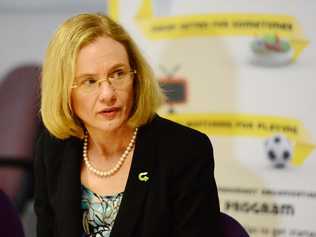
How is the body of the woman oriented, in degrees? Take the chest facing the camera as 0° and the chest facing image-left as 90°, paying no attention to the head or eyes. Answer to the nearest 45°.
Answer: approximately 45°
